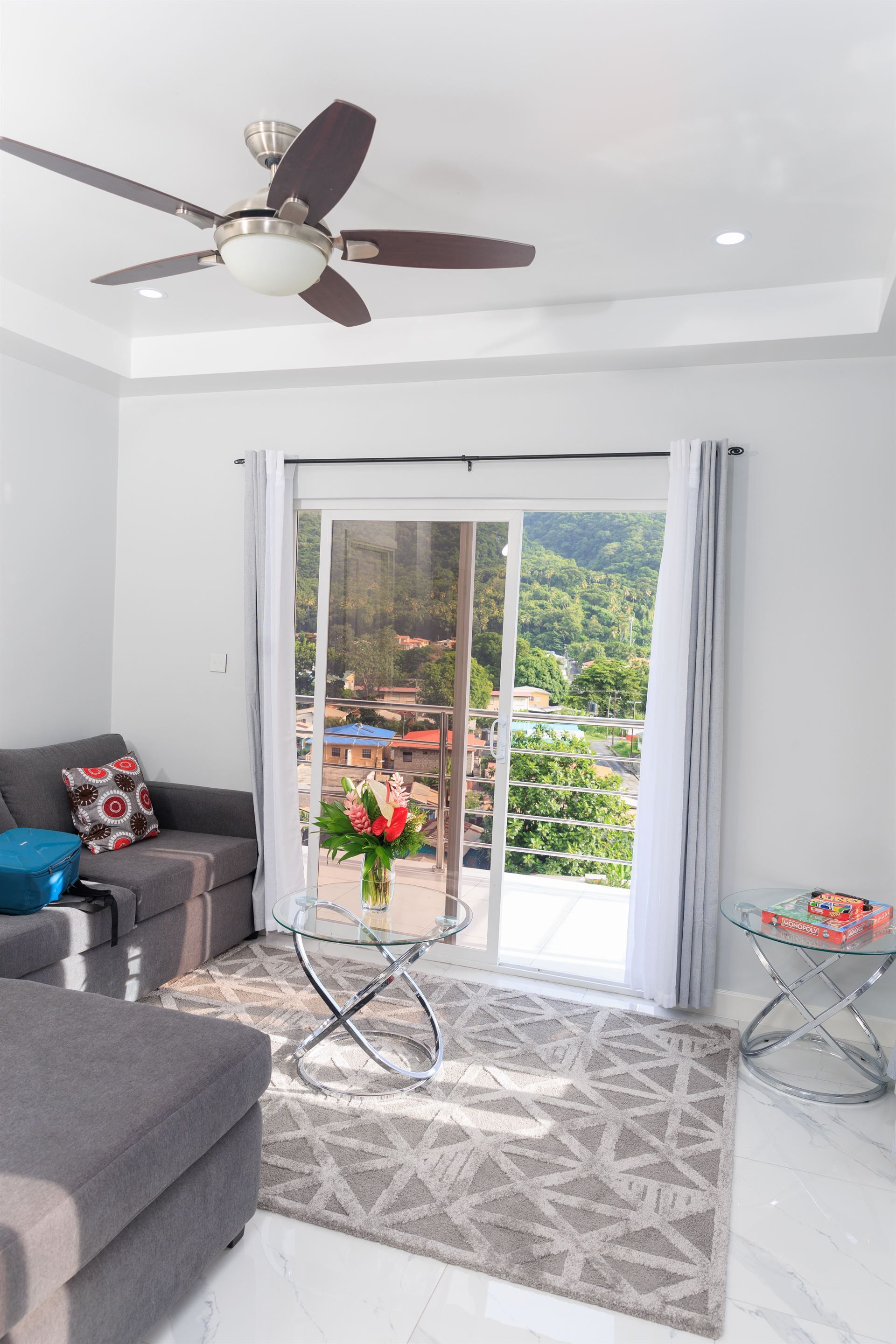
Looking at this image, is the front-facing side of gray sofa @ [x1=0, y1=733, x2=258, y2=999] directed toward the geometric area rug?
yes

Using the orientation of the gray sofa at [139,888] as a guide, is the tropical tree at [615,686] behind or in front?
in front

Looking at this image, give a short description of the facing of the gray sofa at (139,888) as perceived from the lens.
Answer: facing the viewer and to the right of the viewer

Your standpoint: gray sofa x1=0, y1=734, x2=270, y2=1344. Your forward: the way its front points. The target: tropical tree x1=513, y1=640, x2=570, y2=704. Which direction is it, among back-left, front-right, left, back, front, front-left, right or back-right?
left

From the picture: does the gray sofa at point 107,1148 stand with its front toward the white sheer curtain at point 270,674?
no

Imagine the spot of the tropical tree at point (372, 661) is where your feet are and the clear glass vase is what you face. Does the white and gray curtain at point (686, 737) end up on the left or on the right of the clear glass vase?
left

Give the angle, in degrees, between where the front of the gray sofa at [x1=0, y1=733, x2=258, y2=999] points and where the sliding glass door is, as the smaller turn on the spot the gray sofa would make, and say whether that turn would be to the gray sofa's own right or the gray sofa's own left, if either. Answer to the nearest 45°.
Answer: approximately 45° to the gray sofa's own left

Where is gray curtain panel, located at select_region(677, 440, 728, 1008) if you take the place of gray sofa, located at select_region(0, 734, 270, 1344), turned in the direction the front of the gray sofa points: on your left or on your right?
on your left

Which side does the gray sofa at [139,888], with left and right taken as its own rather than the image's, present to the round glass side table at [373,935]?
front

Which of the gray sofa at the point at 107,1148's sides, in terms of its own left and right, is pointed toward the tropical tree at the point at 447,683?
left

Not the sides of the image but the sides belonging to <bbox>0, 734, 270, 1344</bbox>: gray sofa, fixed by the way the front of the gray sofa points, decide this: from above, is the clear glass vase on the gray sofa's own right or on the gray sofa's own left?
on the gray sofa's own left

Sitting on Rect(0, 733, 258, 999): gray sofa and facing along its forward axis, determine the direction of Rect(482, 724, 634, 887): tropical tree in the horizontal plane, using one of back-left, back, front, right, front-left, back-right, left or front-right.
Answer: front-left

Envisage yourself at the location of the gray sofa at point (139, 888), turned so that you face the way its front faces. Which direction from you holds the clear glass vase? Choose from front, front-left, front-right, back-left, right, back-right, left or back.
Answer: front

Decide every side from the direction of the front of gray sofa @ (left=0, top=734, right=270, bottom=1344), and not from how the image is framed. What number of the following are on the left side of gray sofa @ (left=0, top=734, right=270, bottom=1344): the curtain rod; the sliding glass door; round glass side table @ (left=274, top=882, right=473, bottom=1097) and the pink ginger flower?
4

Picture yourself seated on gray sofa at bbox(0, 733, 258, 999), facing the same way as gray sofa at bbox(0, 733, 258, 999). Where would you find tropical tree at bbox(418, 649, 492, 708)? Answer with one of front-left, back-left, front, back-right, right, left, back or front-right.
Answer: front-left
